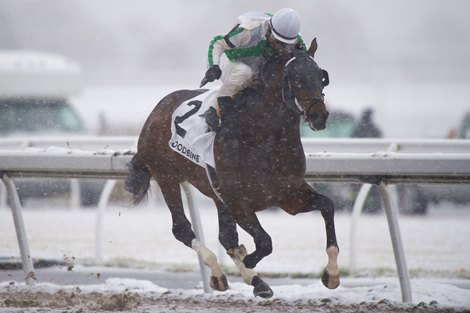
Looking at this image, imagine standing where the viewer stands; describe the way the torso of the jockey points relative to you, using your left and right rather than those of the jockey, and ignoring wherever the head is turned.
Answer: facing the viewer and to the right of the viewer
